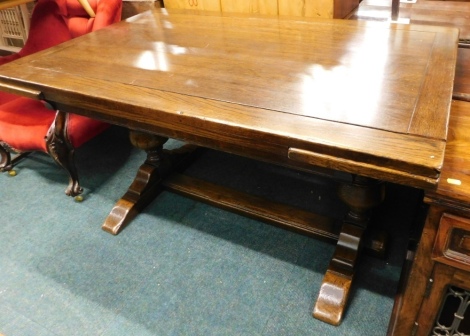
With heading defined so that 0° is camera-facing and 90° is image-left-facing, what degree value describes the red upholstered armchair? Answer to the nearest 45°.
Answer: approximately 45°

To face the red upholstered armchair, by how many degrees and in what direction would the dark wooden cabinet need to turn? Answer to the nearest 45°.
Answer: approximately 90° to its right

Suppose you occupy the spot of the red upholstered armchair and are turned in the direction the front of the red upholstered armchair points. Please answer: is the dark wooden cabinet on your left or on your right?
on your left
